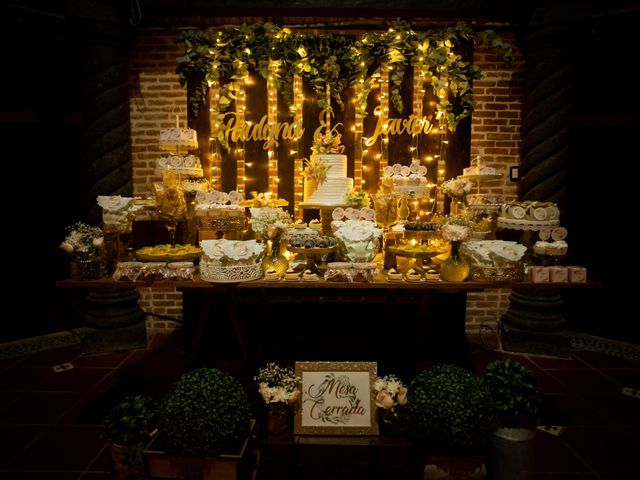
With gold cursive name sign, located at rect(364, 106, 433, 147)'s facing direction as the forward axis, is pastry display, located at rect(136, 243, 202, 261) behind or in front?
in front

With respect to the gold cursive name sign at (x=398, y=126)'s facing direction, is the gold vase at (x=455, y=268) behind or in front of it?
in front

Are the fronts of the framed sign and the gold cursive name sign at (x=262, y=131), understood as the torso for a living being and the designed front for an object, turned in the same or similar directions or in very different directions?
same or similar directions

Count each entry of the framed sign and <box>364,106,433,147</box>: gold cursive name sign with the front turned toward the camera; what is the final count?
2

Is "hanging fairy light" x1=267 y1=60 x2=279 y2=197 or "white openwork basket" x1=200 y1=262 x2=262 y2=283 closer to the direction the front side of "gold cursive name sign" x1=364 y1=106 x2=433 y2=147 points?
the white openwork basket

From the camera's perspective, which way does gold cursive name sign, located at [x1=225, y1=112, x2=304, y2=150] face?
toward the camera

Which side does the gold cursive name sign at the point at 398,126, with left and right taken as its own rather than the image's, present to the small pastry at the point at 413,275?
front

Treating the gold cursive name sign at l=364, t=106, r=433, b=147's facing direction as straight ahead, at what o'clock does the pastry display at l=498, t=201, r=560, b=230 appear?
The pastry display is roughly at 11 o'clock from the gold cursive name sign.

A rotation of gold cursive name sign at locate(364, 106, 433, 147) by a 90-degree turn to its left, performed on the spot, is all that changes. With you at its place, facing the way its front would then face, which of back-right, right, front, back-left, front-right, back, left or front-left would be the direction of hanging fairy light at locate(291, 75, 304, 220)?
back

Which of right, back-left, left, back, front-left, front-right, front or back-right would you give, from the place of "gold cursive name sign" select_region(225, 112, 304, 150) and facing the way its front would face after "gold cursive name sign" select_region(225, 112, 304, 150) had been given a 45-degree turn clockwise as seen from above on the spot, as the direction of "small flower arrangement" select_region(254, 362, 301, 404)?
front-left

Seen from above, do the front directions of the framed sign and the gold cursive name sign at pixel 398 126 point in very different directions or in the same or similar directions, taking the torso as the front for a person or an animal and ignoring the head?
same or similar directions

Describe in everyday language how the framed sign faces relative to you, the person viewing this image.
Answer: facing the viewer

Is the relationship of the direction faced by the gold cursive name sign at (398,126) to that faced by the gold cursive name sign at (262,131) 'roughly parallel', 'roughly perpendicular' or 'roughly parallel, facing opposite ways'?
roughly parallel

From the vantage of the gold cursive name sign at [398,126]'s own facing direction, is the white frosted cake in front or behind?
in front

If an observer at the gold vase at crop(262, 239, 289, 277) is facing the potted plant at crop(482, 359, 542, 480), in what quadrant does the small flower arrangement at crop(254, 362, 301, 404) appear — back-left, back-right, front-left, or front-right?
front-right

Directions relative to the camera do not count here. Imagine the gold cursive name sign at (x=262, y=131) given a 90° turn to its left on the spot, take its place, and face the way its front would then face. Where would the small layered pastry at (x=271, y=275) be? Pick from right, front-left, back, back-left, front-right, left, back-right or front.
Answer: right

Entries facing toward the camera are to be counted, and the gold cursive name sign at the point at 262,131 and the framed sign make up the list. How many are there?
2
